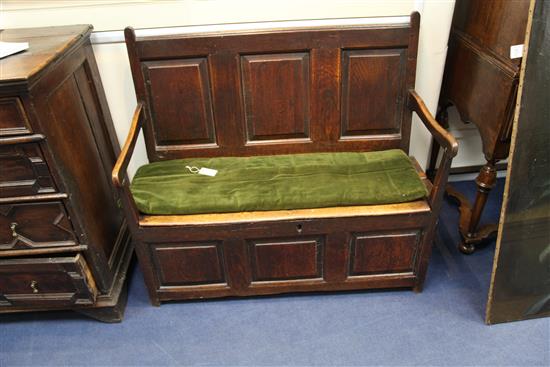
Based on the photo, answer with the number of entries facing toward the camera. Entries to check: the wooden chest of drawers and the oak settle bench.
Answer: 2

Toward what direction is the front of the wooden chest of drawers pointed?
toward the camera

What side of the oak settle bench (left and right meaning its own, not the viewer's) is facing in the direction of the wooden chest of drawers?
right

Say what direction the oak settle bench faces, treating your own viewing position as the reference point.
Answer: facing the viewer

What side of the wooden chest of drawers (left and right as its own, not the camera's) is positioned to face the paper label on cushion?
left
